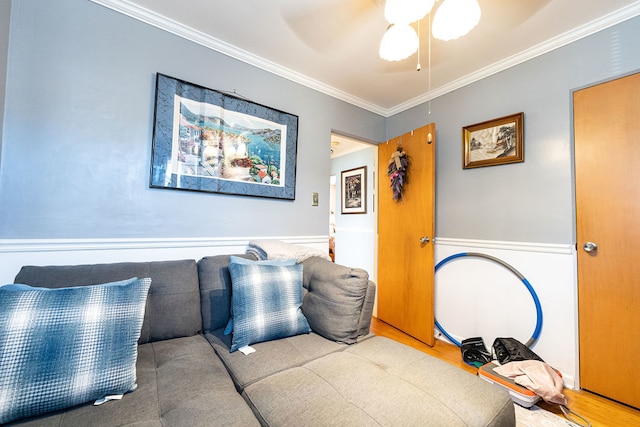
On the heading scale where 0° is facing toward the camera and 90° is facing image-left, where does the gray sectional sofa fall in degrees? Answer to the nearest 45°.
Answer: approximately 315°

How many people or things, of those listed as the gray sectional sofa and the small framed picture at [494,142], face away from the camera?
0

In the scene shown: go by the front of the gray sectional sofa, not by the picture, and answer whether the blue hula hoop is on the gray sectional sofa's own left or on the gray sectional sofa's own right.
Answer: on the gray sectional sofa's own left

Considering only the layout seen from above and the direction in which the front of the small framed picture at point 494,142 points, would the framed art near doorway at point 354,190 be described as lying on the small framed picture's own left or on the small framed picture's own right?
on the small framed picture's own right

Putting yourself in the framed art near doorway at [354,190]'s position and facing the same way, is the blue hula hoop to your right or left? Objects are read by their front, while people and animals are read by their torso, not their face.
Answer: on your left

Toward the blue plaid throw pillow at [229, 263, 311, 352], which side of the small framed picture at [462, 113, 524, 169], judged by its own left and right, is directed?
front

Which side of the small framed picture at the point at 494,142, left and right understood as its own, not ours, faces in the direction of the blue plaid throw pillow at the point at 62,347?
front

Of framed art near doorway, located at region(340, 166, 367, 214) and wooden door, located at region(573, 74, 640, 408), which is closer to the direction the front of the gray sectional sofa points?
the wooden door
